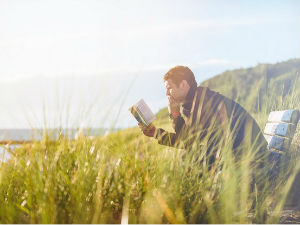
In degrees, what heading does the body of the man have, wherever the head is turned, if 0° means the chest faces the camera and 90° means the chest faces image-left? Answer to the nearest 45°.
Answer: approximately 90°

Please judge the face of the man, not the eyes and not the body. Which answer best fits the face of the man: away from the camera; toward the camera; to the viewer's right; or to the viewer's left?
to the viewer's left
